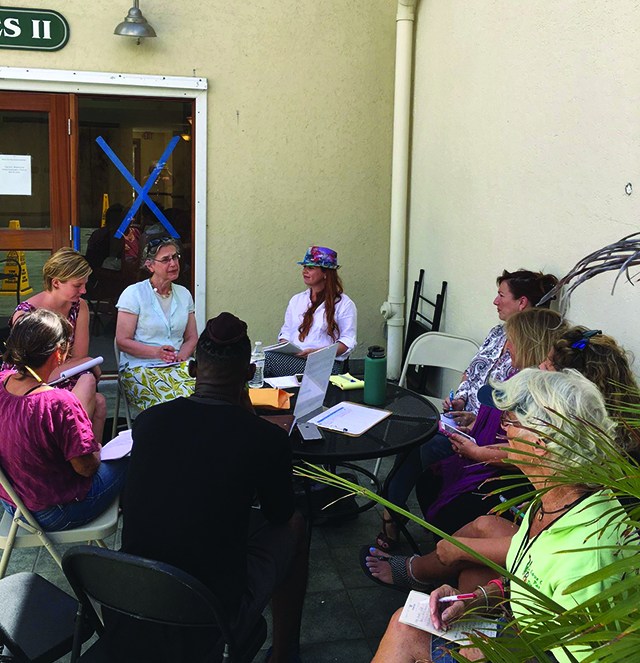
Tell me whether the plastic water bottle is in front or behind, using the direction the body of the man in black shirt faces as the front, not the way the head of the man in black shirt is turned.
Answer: in front

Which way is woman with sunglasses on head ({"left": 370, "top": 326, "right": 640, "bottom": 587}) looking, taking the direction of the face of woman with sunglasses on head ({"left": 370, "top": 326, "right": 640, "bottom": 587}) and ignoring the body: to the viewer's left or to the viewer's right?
to the viewer's left

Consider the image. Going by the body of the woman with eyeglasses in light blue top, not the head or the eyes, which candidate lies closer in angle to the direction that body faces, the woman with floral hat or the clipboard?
the clipboard

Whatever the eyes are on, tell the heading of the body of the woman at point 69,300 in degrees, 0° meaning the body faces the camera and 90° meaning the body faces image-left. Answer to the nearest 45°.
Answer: approximately 315°

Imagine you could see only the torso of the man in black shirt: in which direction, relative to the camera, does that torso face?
away from the camera

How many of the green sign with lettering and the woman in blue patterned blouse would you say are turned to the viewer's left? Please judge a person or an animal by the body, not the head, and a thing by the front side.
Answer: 1

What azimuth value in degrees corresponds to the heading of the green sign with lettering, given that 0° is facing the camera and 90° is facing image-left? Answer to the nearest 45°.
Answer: approximately 0°

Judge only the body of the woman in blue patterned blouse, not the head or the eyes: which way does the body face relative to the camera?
to the viewer's left

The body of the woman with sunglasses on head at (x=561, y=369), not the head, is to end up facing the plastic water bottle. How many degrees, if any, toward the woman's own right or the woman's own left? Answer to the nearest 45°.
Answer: approximately 45° to the woman's own right

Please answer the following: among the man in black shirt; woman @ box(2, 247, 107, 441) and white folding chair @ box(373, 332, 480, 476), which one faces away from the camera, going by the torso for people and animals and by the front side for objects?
the man in black shirt

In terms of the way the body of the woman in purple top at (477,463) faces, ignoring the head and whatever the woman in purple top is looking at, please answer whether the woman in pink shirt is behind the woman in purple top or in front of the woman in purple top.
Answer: in front

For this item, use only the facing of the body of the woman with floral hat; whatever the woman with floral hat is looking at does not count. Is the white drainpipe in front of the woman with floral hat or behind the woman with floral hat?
behind
